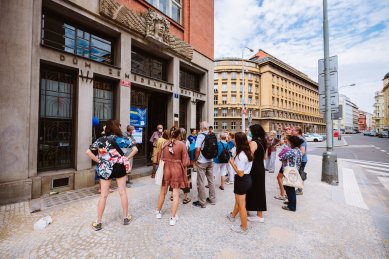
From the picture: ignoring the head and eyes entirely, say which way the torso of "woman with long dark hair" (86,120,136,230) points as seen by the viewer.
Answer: away from the camera

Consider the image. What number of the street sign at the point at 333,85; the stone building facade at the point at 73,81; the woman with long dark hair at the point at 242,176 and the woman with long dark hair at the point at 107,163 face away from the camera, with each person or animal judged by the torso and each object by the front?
2

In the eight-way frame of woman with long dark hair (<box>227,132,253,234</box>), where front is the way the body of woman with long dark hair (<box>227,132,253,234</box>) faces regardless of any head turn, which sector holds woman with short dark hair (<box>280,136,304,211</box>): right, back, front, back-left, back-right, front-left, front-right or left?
back-right

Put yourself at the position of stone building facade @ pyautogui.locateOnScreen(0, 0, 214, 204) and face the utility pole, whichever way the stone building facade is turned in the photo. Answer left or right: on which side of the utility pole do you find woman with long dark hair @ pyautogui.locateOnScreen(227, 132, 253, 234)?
right

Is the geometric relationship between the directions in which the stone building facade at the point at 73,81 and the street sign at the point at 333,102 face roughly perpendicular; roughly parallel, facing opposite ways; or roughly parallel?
roughly perpendicular

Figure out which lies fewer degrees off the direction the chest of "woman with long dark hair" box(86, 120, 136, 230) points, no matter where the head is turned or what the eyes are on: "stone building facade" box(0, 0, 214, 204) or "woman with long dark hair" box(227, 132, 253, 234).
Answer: the stone building facade

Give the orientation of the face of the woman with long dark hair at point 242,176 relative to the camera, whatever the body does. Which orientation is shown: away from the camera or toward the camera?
away from the camera

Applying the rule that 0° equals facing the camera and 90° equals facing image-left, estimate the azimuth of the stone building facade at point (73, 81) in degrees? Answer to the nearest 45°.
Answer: approximately 315°
